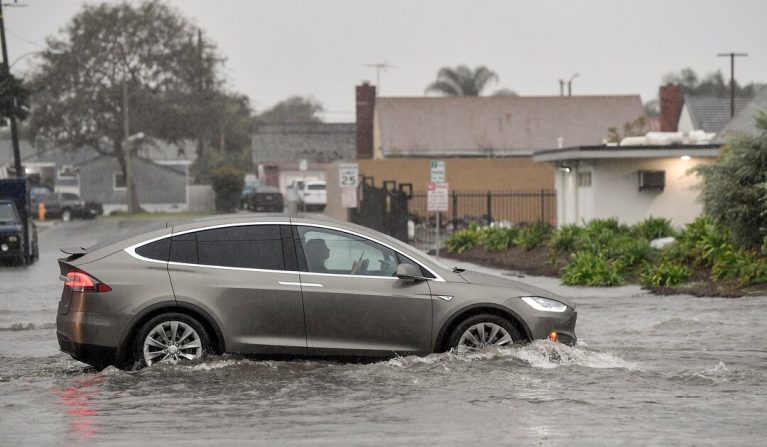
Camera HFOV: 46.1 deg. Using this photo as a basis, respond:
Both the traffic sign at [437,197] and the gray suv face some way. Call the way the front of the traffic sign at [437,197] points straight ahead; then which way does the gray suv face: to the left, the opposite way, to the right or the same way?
to the left

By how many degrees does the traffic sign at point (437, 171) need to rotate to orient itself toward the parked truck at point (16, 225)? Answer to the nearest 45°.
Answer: approximately 90° to its right

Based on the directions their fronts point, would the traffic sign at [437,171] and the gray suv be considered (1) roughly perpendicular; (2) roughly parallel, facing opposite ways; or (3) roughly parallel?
roughly perpendicular

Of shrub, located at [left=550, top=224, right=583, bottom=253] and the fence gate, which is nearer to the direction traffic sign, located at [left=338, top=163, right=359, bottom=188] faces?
the shrub

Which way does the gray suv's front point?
to the viewer's right

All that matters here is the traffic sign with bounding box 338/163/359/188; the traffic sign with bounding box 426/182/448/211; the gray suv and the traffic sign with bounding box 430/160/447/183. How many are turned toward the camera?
3

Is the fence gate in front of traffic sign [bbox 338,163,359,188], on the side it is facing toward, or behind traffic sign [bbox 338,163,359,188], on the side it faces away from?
behind

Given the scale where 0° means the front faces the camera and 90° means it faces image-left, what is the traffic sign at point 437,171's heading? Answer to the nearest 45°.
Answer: approximately 0°

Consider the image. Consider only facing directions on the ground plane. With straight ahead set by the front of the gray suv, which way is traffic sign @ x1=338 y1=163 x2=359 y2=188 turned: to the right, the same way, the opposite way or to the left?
to the right
